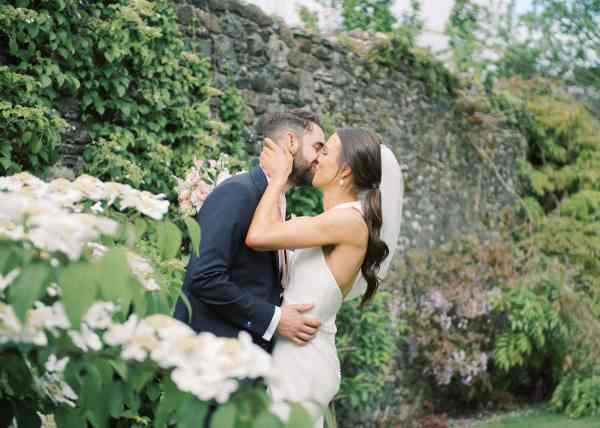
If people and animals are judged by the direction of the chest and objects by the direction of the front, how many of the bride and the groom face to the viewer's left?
1

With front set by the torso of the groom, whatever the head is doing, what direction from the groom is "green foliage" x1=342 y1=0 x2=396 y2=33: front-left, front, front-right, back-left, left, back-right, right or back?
left

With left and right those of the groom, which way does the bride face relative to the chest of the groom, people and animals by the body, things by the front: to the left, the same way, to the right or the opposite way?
the opposite way

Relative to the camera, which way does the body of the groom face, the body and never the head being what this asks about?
to the viewer's right

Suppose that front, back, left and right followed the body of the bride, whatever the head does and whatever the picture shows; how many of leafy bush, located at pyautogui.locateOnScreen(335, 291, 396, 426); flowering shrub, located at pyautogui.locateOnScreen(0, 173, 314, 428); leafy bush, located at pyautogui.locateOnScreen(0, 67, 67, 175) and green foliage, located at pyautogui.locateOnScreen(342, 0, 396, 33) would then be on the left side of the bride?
1

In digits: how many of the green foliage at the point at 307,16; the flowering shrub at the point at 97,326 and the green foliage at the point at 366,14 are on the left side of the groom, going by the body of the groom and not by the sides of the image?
2

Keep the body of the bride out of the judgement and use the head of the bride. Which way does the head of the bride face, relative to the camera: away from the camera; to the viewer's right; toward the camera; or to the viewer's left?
to the viewer's left

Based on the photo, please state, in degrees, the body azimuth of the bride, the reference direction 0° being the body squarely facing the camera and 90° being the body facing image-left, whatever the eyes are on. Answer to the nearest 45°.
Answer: approximately 90°

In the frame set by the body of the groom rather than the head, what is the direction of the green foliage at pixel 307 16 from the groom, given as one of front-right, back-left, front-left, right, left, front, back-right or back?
left

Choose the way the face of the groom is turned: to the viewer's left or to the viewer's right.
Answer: to the viewer's right
